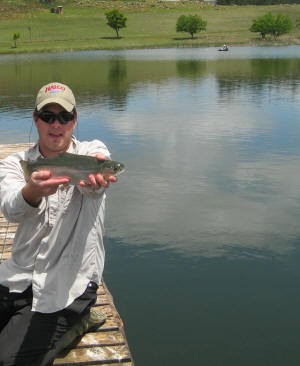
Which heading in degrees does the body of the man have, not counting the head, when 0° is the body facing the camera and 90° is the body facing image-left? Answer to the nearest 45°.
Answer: approximately 0°
